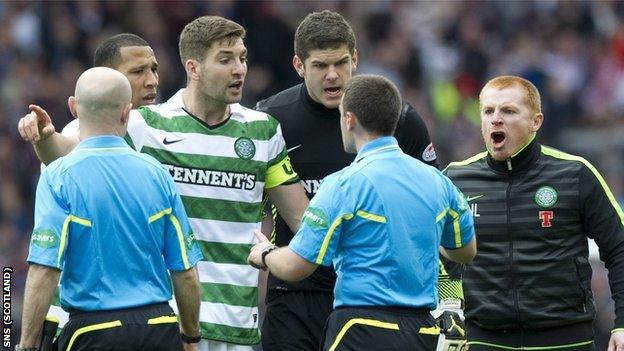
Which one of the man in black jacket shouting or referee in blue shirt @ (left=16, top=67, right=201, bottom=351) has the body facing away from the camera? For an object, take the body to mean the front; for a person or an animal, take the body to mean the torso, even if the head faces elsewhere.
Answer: the referee in blue shirt

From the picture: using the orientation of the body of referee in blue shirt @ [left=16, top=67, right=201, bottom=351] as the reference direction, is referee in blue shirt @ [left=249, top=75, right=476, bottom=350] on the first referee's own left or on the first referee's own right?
on the first referee's own right

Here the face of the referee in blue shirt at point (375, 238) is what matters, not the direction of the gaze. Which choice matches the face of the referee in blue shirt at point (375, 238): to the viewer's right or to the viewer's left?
to the viewer's left

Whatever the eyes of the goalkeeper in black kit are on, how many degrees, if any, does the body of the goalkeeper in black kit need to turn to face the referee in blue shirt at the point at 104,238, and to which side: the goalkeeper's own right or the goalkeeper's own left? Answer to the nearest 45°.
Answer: approximately 45° to the goalkeeper's own right

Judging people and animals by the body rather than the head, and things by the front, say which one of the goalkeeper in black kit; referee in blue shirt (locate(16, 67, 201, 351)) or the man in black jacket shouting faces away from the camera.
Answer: the referee in blue shirt

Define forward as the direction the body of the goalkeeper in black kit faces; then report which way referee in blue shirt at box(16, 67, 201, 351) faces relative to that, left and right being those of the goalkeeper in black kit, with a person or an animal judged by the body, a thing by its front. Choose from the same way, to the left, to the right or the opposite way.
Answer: the opposite way

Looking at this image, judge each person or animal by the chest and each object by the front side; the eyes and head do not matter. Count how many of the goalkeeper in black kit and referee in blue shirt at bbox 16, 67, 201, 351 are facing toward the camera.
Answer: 1

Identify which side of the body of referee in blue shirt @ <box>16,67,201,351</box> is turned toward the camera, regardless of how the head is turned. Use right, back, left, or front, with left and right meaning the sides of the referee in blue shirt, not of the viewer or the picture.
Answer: back
